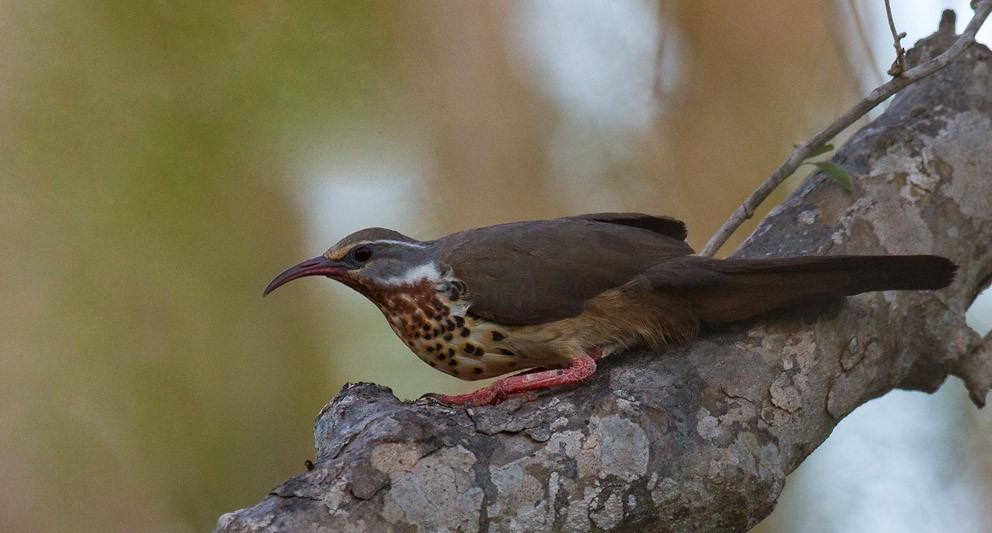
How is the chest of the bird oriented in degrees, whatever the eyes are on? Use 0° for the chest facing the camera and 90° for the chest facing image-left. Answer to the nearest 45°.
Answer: approximately 90°

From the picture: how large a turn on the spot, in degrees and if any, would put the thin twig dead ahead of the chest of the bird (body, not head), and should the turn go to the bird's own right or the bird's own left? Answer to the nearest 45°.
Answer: approximately 180°

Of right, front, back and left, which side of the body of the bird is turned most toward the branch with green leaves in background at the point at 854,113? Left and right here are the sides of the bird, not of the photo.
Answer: back
